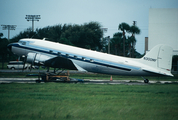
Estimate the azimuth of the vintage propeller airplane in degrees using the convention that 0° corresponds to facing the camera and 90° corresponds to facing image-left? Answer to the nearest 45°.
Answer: approximately 90°
